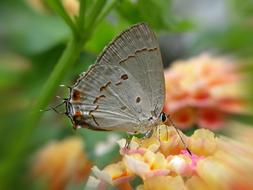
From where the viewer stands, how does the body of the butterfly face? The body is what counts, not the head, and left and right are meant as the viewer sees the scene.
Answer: facing to the right of the viewer
